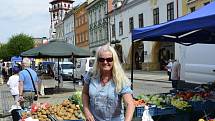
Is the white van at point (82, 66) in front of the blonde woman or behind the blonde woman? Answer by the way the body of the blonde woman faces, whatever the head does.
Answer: behind

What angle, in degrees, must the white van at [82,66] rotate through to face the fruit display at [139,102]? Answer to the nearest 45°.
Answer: approximately 45° to its left

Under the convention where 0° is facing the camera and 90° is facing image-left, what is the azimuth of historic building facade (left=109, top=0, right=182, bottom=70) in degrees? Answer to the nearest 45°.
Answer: approximately 45°

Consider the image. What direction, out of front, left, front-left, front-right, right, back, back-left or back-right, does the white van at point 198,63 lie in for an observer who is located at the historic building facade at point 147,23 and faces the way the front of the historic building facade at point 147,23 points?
front-left

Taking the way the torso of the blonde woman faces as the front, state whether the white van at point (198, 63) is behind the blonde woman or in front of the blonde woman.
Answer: behind

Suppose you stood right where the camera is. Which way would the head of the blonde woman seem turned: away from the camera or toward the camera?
toward the camera

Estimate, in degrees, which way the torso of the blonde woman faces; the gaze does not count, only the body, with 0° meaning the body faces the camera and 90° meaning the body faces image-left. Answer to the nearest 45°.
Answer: approximately 0°
